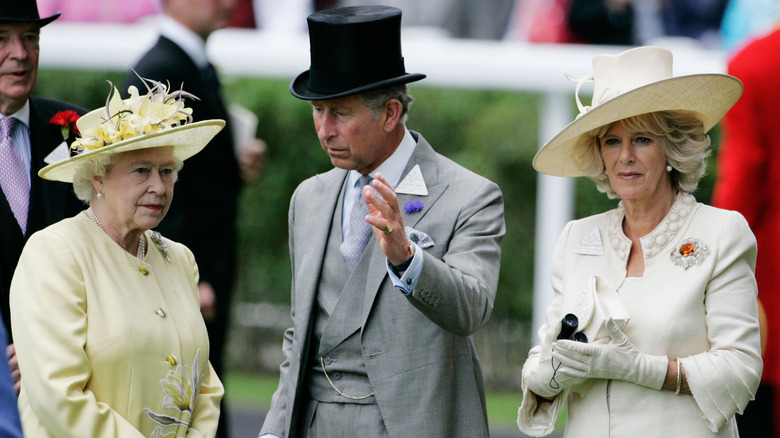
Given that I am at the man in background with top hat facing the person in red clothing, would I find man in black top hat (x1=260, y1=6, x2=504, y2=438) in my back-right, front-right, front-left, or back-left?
front-right

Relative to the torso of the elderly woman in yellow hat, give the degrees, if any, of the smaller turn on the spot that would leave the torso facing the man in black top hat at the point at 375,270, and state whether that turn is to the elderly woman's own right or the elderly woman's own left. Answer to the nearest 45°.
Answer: approximately 45° to the elderly woman's own left

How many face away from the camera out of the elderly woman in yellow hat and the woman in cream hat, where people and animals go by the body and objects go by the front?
0

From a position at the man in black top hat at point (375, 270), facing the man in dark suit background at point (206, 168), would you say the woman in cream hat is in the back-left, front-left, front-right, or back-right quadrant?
back-right

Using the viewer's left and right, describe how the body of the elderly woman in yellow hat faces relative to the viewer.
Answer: facing the viewer and to the right of the viewer

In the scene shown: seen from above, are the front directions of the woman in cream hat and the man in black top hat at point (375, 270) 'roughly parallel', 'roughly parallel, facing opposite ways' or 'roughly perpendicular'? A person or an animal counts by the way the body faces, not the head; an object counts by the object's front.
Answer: roughly parallel

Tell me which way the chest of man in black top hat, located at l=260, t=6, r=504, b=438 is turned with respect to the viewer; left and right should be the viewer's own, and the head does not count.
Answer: facing the viewer and to the left of the viewer

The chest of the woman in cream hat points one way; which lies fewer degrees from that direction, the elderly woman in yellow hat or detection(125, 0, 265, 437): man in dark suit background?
the elderly woman in yellow hat

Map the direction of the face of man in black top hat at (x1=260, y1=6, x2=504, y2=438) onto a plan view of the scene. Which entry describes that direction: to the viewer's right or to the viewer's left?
to the viewer's left

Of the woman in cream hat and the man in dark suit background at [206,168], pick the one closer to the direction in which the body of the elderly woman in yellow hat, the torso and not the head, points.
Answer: the woman in cream hat

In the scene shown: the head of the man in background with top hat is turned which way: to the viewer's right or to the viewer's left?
to the viewer's right
